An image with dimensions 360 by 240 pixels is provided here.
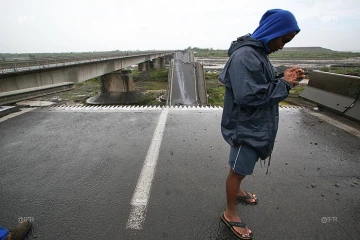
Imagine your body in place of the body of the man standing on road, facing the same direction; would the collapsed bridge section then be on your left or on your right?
on your left

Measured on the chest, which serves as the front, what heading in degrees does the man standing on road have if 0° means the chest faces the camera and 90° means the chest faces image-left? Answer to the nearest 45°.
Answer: approximately 270°

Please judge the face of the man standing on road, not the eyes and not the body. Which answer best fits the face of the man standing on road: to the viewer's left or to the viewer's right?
to the viewer's right

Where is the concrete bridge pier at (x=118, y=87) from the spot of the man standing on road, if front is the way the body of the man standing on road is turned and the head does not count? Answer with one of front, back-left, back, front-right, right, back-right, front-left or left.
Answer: back-left
